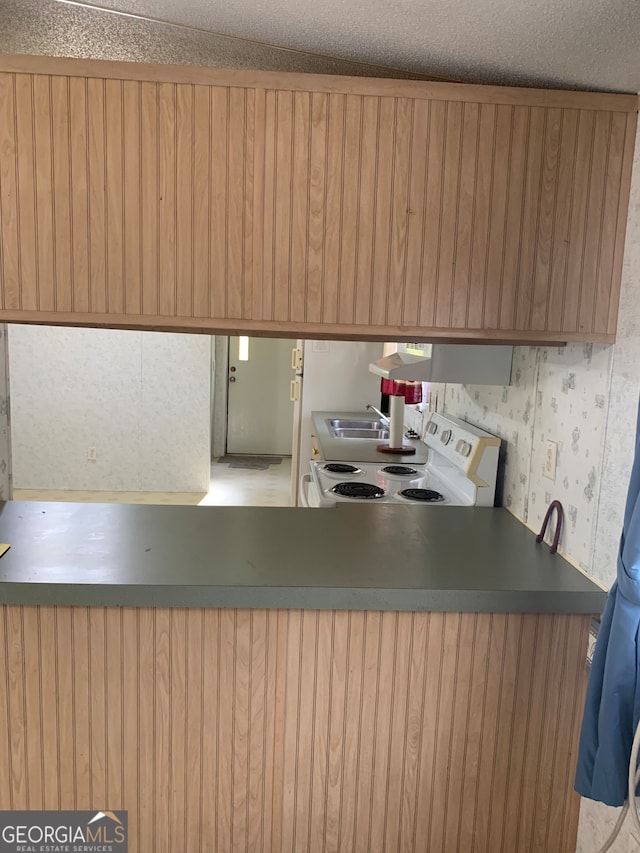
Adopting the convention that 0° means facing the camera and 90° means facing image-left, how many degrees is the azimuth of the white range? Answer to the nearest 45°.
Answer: approximately 90°

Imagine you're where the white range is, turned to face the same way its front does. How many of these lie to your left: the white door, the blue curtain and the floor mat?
1

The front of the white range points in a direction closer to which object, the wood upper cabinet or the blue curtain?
the wood upper cabinet

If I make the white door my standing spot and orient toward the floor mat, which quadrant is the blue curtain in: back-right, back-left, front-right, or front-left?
front-left

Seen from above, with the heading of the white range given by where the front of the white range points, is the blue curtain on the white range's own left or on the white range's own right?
on the white range's own left

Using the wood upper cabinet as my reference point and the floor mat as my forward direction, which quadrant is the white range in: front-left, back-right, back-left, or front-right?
front-right

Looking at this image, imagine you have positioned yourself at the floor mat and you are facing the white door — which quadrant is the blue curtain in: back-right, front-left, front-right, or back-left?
back-right

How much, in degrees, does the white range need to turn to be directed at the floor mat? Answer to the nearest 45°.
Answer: approximately 90° to its right

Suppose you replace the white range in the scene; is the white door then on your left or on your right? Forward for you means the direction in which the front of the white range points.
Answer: on your right

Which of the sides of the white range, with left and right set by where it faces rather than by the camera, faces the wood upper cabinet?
left

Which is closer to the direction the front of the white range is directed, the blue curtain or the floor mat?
the floor mat
